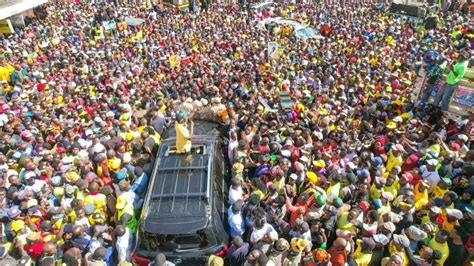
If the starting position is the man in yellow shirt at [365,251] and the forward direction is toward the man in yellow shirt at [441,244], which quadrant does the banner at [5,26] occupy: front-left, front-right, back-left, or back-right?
back-left

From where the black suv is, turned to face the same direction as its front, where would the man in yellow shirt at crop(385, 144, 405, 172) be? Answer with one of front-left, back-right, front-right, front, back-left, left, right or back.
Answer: right

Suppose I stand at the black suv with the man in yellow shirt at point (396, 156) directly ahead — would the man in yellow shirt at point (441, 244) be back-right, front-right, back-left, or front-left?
front-right

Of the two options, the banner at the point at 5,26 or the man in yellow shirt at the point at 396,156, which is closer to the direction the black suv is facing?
the banner

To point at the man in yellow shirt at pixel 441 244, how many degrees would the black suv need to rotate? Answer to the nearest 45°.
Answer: approximately 90° to its right

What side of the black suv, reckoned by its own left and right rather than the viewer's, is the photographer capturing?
back

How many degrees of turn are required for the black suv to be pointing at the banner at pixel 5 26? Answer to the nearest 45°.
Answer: approximately 45° to its left

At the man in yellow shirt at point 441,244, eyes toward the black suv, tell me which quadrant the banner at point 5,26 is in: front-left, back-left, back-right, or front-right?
front-right

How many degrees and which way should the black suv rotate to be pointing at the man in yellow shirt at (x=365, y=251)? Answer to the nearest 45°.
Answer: approximately 135° to its right

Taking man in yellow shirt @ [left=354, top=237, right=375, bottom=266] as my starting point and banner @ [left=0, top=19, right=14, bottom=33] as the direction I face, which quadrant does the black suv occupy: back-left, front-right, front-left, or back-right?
front-left
